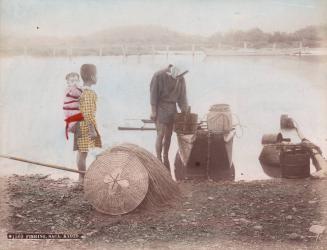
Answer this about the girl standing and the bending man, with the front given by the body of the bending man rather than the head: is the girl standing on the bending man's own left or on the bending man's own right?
on the bending man's own right

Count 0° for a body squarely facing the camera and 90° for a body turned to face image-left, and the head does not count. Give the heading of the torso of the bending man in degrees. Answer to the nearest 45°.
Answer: approximately 315°

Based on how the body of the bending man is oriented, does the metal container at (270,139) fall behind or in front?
in front

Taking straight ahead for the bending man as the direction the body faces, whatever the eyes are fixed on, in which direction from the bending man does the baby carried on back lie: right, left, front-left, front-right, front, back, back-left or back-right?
back-right

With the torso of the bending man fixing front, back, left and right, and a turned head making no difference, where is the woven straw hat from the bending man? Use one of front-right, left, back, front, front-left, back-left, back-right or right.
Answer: right
